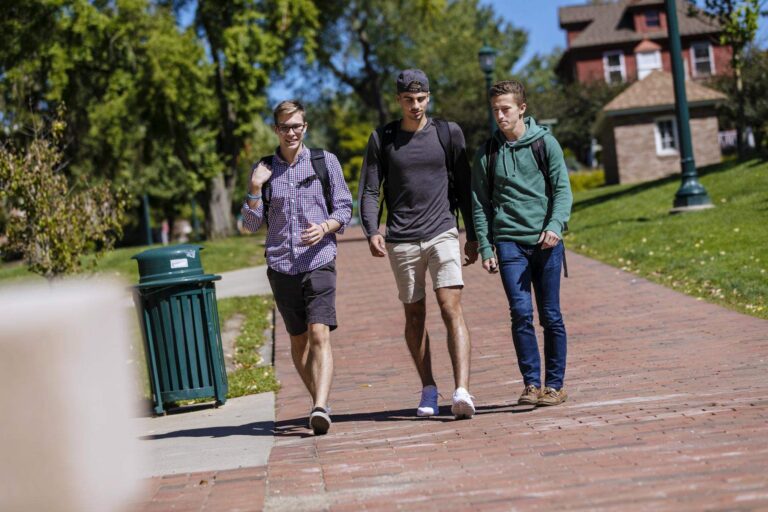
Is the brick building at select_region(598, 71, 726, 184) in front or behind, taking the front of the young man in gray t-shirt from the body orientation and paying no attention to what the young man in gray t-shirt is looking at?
behind

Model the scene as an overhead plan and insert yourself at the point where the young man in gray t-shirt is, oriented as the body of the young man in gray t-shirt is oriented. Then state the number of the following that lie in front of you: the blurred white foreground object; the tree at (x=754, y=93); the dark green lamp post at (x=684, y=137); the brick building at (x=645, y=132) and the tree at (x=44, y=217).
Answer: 1

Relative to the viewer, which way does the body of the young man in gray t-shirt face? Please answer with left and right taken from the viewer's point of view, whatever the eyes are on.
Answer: facing the viewer

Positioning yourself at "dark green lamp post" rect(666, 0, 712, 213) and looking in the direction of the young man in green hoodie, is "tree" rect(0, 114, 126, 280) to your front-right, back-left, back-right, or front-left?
front-right

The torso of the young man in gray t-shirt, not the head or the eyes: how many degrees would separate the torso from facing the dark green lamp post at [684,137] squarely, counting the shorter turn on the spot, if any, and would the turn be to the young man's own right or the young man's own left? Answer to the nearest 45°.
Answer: approximately 180°

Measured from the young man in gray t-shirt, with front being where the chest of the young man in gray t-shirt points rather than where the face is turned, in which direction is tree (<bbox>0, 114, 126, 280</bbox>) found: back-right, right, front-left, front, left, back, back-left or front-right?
back-right

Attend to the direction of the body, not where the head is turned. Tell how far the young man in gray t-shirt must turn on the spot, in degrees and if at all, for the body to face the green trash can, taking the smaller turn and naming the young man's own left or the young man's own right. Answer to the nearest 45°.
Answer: approximately 135° to the young man's own right

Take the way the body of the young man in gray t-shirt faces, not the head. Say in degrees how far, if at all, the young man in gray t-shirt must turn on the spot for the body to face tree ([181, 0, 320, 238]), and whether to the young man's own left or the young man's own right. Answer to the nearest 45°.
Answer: approximately 180°

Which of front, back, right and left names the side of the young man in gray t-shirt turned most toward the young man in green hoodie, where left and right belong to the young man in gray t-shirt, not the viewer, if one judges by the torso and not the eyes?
left

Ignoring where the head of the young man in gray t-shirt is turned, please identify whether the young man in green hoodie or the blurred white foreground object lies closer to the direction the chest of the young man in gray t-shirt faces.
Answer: the blurred white foreground object

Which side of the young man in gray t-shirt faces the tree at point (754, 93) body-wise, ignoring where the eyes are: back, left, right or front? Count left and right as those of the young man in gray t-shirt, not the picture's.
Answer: back
